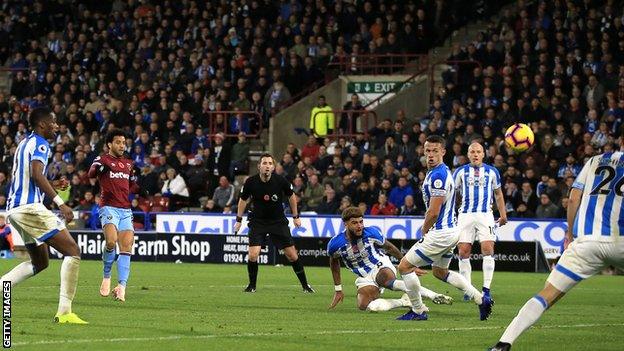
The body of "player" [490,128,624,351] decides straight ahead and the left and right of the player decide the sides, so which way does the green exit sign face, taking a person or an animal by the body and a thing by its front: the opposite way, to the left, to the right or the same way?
the opposite way

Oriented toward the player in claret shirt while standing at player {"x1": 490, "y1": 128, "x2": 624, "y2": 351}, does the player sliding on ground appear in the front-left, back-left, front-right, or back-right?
front-right

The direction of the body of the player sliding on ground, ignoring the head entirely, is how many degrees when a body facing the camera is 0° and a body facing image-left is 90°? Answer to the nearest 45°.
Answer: approximately 315°

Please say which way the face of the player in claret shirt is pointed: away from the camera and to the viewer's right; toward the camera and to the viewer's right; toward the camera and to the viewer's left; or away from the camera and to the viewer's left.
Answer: toward the camera and to the viewer's right

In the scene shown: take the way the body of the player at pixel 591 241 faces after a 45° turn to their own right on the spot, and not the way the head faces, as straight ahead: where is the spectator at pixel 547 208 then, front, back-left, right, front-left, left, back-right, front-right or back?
front-left

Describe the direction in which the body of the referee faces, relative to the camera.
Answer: toward the camera

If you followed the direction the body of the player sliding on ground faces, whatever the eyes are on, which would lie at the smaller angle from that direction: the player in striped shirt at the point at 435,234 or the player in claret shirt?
the player in striped shirt

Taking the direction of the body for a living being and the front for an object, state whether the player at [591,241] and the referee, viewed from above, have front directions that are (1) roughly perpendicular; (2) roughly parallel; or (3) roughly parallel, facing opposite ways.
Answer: roughly parallel, facing opposite ways

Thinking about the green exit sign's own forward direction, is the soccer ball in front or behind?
in front

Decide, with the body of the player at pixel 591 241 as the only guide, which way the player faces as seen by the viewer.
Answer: away from the camera

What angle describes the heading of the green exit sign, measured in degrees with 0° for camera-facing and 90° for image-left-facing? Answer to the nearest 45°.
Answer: approximately 0°

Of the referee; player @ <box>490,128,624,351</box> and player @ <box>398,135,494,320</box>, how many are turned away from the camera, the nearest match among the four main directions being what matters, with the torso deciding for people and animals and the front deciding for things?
1

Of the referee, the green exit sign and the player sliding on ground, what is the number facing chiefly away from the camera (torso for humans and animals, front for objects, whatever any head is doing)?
0
